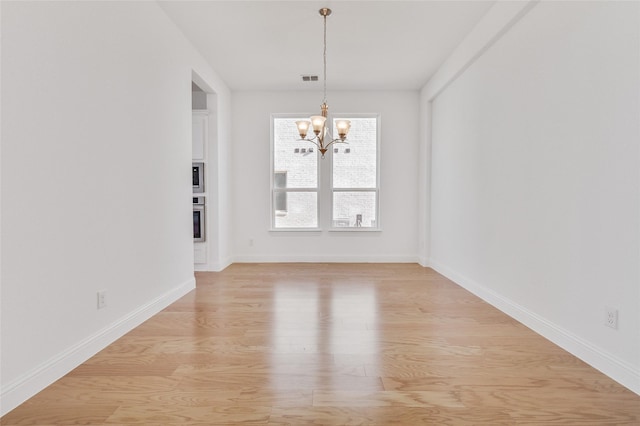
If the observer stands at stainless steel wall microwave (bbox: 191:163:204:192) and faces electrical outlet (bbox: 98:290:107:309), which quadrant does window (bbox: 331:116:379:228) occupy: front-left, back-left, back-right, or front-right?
back-left

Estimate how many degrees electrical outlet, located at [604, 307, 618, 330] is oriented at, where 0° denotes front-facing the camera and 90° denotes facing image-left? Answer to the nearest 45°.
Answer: approximately 45°

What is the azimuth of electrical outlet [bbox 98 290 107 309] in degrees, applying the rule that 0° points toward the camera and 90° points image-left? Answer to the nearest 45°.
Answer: approximately 315°

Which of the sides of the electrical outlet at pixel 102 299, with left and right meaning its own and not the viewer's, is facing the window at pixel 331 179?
left

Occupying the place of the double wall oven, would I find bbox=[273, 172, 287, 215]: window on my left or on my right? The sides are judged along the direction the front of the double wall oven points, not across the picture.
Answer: on my left

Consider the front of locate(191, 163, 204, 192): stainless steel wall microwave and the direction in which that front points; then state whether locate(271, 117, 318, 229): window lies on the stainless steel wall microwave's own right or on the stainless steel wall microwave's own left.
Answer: on the stainless steel wall microwave's own left
